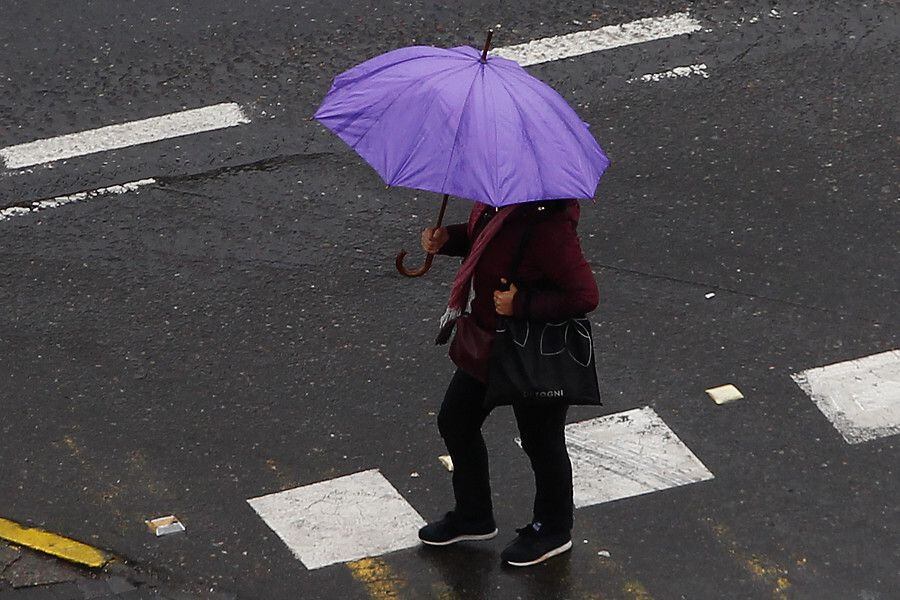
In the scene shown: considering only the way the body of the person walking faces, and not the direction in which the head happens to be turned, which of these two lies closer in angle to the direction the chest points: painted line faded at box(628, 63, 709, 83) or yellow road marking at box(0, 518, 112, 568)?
the yellow road marking

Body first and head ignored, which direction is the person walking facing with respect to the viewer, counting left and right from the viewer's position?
facing the viewer and to the left of the viewer

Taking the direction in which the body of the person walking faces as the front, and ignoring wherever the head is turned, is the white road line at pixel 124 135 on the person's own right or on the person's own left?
on the person's own right

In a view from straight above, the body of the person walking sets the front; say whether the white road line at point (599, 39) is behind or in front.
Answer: behind

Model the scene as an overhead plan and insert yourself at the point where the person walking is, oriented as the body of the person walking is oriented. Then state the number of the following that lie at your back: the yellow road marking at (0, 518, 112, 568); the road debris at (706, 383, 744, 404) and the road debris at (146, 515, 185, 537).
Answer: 1

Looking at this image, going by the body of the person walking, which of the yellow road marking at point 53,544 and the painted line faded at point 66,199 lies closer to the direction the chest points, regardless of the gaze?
the yellow road marking

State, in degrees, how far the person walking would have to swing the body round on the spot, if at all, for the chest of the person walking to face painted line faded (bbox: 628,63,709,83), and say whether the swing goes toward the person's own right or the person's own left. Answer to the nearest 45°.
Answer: approximately 135° to the person's own right

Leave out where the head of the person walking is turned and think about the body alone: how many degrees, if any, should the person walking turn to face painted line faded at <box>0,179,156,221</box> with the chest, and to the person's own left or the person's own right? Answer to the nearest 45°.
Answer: approximately 90° to the person's own right

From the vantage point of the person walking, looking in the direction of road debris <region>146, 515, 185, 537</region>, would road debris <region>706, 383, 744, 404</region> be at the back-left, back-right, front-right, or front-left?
back-right

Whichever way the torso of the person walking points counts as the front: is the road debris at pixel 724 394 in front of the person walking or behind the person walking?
behind

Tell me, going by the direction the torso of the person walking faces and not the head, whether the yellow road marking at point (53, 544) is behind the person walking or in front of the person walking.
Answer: in front
